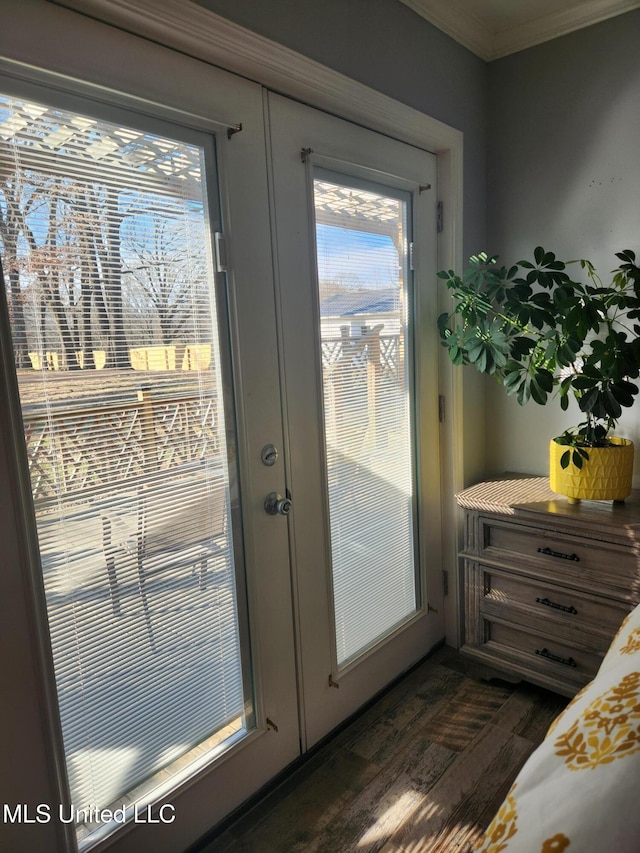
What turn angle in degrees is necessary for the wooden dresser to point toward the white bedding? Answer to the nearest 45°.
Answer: approximately 45° to its left

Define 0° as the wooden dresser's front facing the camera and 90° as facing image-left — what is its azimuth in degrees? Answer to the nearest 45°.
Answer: approximately 45°

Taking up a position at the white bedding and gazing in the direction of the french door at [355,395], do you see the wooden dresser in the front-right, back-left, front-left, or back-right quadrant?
front-right

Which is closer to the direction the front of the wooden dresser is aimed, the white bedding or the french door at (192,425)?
the french door

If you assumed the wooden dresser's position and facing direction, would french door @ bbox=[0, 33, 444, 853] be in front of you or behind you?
in front

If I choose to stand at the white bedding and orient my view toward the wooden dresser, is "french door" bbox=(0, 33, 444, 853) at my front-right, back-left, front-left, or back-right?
front-left
